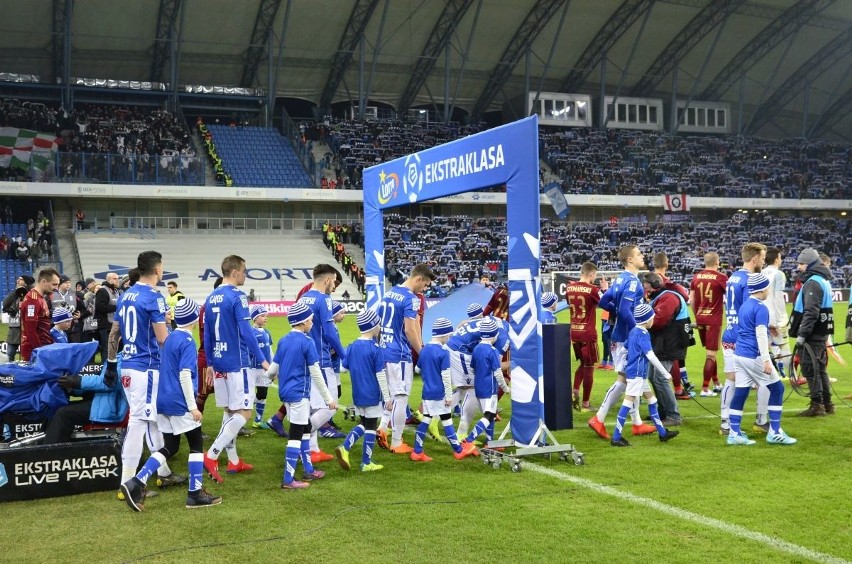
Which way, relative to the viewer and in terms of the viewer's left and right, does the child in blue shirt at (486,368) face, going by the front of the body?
facing away from the viewer and to the right of the viewer

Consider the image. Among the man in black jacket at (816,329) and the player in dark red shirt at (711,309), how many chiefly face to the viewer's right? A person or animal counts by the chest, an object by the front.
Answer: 0

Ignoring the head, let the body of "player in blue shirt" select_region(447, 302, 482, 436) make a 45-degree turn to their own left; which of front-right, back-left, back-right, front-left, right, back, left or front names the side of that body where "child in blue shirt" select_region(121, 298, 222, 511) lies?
back-left

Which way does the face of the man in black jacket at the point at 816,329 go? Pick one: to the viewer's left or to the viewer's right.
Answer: to the viewer's left

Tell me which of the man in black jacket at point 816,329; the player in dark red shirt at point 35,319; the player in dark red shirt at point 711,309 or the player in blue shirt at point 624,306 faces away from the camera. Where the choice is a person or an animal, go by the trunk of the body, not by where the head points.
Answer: the player in dark red shirt at point 711,309

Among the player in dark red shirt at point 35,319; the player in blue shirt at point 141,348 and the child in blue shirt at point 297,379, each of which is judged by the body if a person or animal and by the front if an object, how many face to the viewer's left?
0

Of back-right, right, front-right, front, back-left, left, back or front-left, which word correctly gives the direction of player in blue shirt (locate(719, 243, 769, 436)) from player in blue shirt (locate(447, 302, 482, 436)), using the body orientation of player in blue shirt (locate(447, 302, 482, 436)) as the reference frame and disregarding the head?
front-right

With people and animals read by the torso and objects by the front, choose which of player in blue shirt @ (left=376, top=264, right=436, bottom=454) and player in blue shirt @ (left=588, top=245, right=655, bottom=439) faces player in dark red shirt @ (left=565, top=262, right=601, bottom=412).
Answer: player in blue shirt @ (left=376, top=264, right=436, bottom=454)

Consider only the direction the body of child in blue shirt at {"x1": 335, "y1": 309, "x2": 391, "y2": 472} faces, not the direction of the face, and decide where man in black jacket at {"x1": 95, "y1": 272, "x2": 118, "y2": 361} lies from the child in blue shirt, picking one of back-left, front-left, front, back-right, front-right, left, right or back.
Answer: left

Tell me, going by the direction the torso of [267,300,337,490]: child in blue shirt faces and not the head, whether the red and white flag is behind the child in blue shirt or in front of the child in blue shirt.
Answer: in front

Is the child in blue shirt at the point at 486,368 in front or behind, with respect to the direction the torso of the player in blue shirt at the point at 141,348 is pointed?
in front

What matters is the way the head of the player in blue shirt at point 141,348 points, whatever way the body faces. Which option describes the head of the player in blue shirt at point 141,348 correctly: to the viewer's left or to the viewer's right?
to the viewer's right

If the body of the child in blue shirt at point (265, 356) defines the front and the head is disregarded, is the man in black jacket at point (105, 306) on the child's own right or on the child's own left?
on the child's own left
